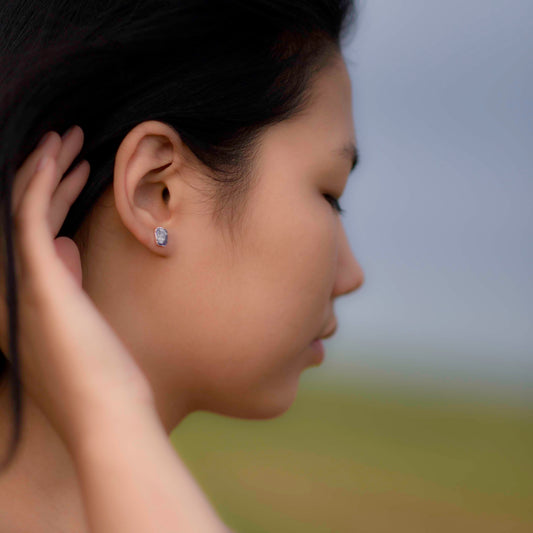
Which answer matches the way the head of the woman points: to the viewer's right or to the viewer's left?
to the viewer's right

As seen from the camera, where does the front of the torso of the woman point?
to the viewer's right
